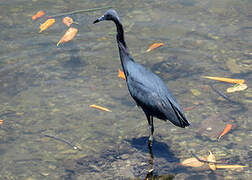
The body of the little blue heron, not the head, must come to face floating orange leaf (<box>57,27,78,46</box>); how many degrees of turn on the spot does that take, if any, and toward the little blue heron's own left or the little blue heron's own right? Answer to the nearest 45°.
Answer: approximately 45° to the little blue heron's own right

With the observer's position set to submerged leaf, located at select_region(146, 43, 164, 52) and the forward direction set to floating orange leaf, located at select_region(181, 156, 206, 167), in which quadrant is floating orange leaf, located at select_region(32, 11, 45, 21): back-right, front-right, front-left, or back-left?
back-right

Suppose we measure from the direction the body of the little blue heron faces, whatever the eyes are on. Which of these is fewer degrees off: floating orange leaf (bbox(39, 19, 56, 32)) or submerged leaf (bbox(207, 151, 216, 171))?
the floating orange leaf

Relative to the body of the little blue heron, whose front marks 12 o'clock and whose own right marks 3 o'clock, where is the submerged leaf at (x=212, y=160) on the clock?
The submerged leaf is roughly at 7 o'clock from the little blue heron.

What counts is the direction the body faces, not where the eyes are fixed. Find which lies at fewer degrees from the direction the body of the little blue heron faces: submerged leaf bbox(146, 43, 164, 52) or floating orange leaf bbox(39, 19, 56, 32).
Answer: the floating orange leaf

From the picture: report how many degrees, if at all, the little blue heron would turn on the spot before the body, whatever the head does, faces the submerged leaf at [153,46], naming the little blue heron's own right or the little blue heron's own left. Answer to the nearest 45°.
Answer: approximately 90° to the little blue heron's own right

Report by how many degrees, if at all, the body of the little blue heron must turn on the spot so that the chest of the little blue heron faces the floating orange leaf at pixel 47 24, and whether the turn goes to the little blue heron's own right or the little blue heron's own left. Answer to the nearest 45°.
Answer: approximately 45° to the little blue heron's own right

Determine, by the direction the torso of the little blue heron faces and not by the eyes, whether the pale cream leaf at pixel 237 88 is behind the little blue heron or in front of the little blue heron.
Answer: behind

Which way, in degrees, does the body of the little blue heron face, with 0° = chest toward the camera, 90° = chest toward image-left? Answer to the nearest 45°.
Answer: approximately 90°

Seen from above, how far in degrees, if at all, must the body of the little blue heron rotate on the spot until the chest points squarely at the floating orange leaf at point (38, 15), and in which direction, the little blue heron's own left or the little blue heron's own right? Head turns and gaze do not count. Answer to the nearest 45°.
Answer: approximately 45° to the little blue heron's own right
